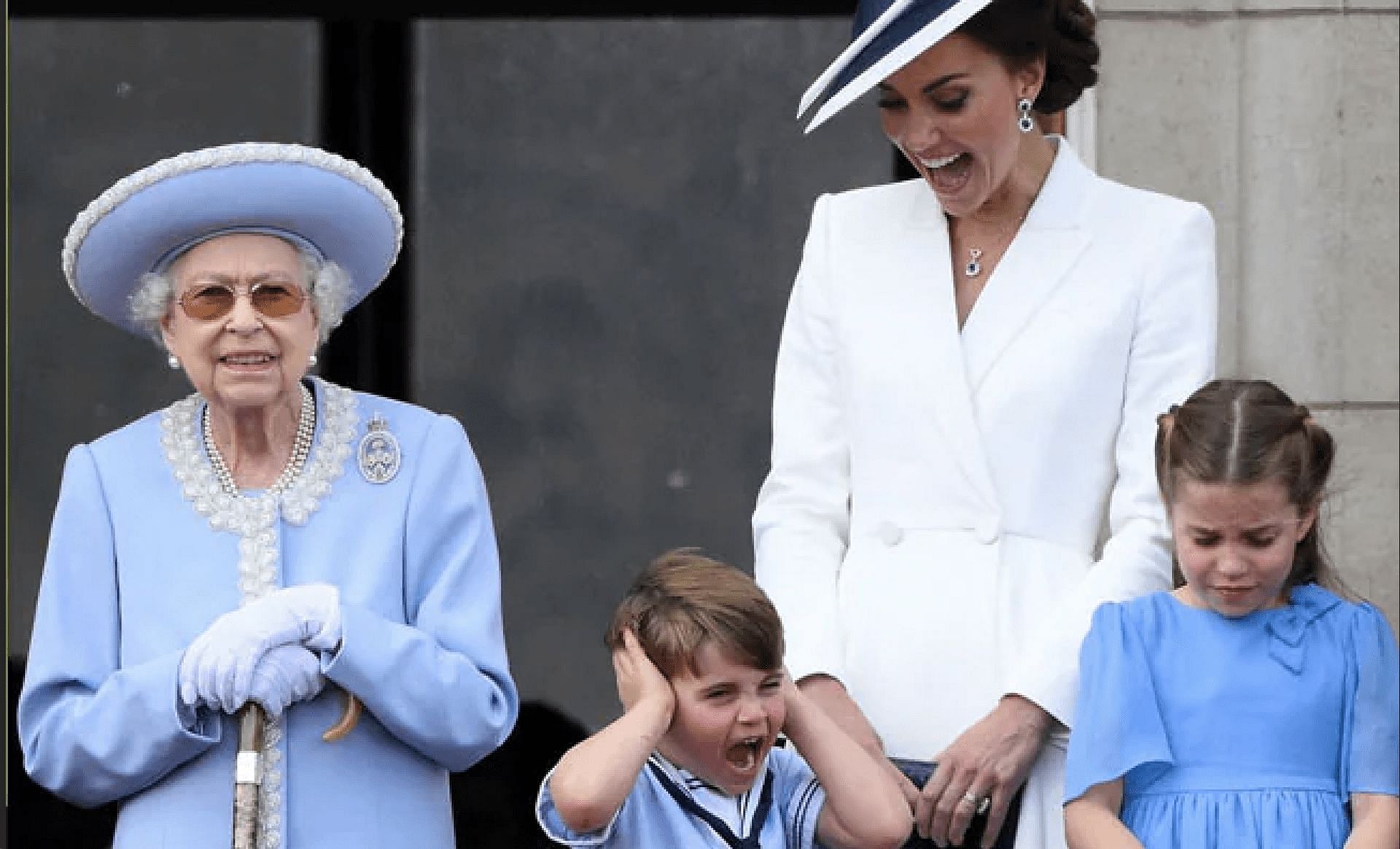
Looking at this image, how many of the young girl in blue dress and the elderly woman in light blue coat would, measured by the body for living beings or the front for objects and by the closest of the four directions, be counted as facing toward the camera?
2

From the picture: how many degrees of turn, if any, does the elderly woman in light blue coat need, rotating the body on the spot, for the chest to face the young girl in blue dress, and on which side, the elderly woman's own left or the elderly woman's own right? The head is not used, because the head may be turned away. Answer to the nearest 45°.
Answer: approximately 90° to the elderly woman's own left

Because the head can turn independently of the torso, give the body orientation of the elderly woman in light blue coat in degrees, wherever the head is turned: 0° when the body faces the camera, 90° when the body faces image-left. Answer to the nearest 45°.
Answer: approximately 0°

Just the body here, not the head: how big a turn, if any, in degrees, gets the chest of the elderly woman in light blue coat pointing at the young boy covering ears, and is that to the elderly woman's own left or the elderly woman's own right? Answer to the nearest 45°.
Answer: approximately 90° to the elderly woman's own left

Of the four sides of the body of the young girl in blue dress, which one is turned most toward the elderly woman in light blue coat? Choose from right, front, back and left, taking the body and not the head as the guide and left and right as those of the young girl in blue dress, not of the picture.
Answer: right

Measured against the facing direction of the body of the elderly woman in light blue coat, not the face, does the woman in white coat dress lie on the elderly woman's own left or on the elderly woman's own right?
on the elderly woman's own left
